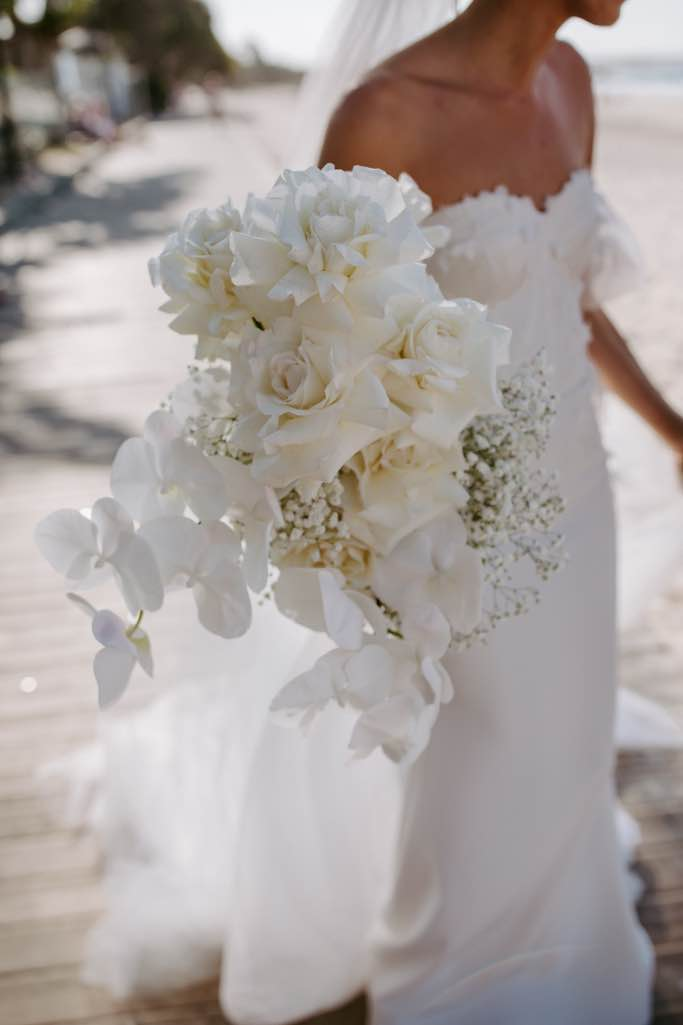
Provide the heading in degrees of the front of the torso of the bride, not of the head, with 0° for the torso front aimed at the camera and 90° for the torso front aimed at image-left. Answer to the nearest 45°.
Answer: approximately 315°
